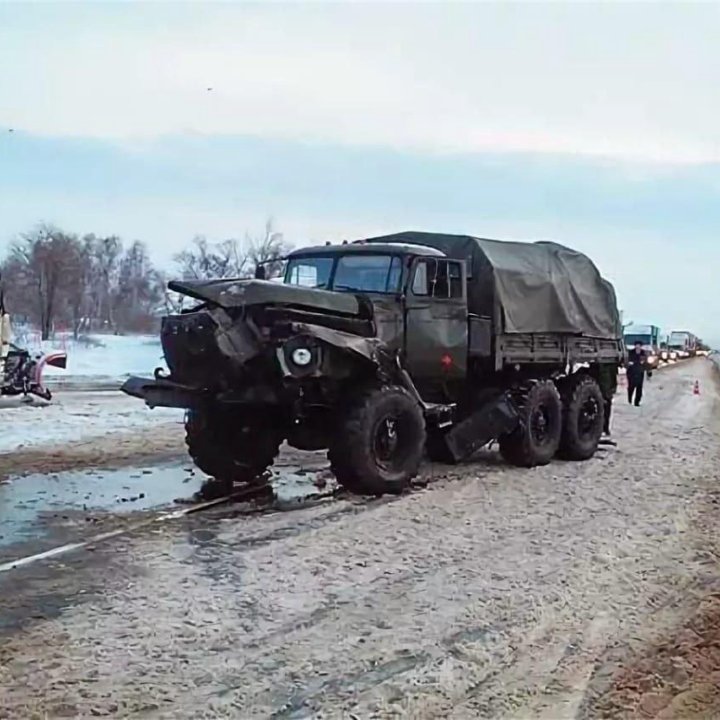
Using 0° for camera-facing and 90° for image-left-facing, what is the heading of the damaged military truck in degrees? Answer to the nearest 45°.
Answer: approximately 45°

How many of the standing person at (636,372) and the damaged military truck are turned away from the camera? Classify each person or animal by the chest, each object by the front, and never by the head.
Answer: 0

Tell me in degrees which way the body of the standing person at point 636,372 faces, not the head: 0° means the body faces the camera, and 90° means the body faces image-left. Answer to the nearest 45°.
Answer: approximately 0°

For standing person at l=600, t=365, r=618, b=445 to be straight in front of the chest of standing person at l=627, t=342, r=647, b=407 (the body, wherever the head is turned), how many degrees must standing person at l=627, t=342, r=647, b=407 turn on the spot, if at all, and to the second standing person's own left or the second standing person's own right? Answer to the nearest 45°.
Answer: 0° — they already face them

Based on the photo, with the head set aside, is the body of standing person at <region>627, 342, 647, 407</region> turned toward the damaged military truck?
yes

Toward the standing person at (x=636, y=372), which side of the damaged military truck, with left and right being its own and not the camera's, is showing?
back

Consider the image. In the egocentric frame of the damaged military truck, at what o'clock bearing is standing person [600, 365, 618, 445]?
The standing person is roughly at 6 o'clock from the damaged military truck.
